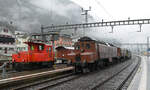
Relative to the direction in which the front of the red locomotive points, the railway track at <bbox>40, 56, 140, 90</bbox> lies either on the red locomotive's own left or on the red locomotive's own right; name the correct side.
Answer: on the red locomotive's own left
